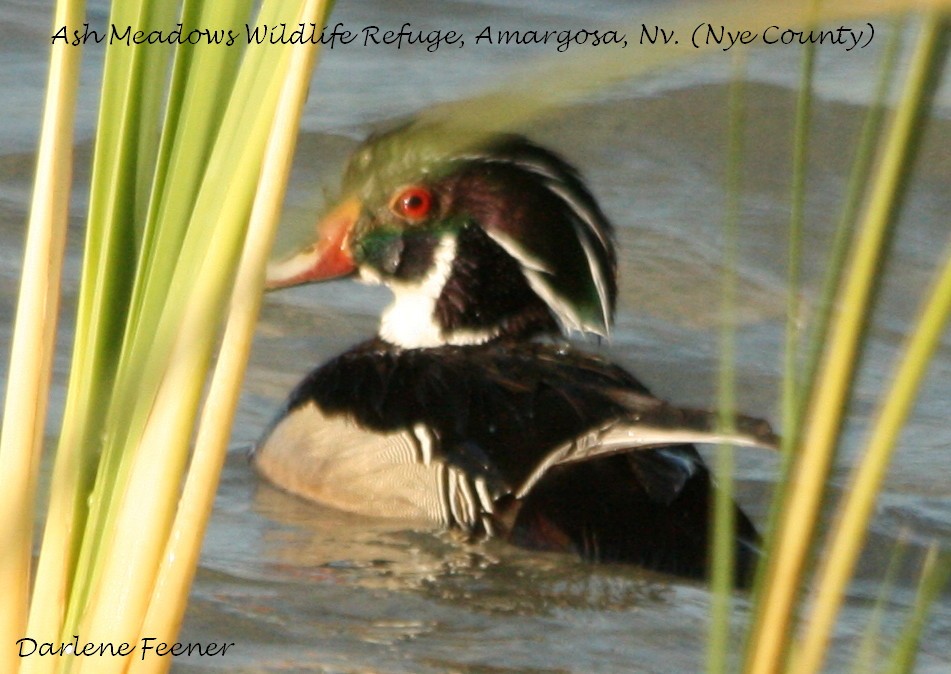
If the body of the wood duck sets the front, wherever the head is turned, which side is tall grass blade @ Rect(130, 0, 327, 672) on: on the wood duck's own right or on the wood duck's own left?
on the wood duck's own left

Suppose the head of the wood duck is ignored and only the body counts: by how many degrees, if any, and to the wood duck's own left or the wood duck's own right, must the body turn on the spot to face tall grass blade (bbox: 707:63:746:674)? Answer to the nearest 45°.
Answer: approximately 135° to the wood duck's own left

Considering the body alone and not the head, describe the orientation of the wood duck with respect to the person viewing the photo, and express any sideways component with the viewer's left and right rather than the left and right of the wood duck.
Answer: facing away from the viewer and to the left of the viewer

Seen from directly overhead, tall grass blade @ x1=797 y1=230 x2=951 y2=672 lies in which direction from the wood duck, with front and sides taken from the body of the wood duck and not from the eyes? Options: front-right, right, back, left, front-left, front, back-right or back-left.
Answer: back-left

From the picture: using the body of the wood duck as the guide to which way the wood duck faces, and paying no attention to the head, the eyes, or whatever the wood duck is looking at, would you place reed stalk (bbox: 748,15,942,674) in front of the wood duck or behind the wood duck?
behind

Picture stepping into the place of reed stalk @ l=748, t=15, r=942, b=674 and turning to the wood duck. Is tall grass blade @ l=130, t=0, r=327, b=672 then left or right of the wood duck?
left
